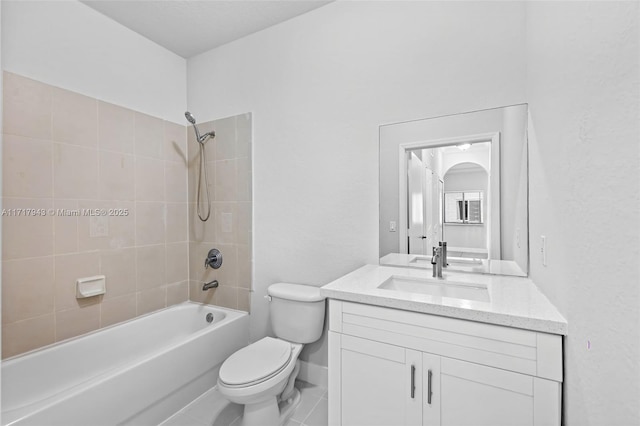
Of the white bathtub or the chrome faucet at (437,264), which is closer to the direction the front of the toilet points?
the white bathtub

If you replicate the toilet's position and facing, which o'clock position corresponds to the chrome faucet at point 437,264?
The chrome faucet is roughly at 8 o'clock from the toilet.

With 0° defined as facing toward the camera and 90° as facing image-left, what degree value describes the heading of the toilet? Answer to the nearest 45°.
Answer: approximately 45°

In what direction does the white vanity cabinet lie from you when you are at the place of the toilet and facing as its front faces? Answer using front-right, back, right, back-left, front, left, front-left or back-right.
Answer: left

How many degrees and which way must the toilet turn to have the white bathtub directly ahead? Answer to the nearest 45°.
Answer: approximately 45° to its right

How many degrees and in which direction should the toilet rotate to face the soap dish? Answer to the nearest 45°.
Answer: approximately 45° to its right
